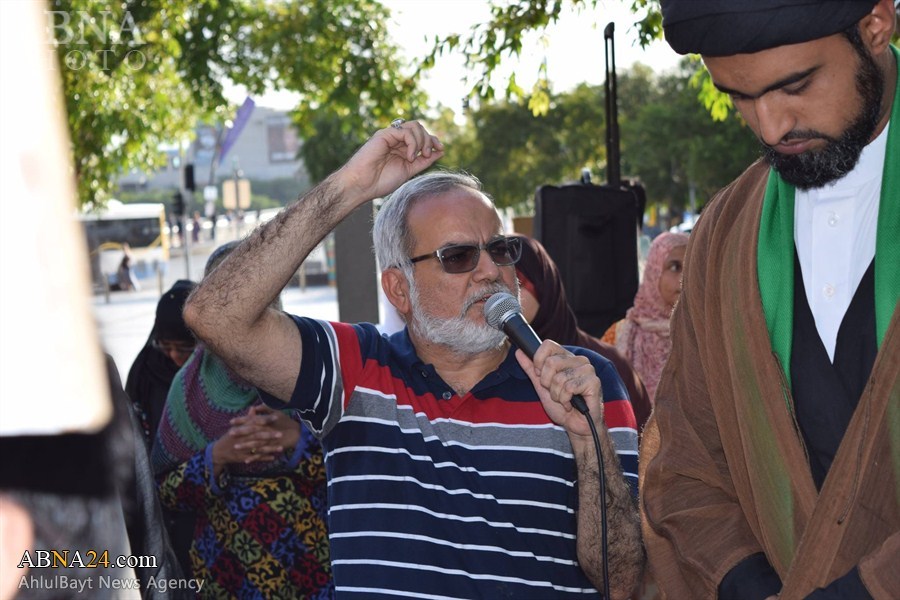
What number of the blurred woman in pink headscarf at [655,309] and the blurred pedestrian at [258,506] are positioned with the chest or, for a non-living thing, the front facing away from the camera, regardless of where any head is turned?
0

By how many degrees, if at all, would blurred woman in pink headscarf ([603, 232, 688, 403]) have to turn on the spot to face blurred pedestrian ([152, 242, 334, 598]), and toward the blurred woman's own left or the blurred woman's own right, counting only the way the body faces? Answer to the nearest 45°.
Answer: approximately 90° to the blurred woman's own right

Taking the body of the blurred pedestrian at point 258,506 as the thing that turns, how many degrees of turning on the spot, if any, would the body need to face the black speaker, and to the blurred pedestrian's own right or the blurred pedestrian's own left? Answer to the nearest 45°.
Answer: approximately 90° to the blurred pedestrian's own left

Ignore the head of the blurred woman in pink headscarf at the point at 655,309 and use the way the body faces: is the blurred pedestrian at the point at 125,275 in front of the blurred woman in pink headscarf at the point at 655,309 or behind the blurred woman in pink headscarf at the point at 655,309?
behind

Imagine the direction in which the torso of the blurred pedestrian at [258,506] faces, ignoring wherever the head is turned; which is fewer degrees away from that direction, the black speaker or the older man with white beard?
the older man with white beard

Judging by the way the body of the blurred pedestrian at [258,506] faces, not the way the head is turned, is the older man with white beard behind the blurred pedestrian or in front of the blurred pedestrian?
in front

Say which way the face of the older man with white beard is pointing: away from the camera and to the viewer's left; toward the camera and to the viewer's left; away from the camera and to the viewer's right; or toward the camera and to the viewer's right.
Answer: toward the camera and to the viewer's right

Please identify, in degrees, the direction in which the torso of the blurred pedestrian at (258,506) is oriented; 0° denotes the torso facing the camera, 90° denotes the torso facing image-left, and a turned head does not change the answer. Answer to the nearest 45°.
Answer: approximately 315°
